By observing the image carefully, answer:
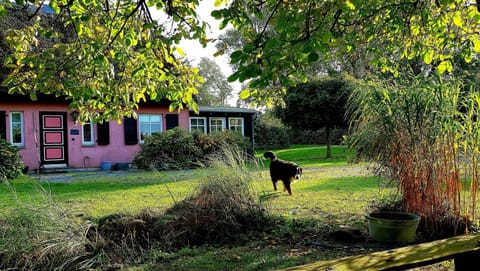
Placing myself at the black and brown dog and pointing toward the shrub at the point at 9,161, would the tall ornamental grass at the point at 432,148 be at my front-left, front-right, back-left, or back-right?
back-left

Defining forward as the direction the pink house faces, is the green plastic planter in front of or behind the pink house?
in front

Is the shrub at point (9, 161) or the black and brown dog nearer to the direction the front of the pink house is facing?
the black and brown dog

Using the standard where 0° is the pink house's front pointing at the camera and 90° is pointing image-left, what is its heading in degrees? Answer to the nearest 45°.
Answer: approximately 315°

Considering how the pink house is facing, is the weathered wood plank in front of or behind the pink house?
in front
